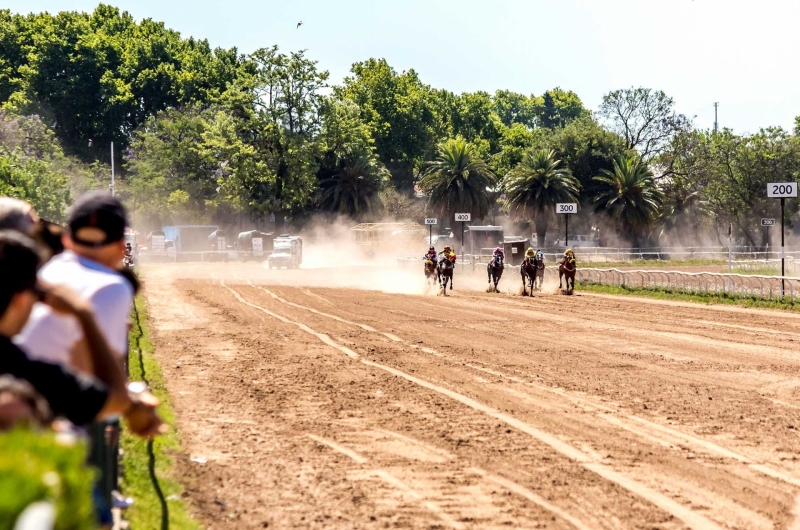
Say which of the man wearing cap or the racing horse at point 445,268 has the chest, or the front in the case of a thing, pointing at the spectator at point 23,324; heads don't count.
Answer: the racing horse

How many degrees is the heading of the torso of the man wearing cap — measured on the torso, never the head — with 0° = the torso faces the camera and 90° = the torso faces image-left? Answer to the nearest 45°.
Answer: approximately 225°

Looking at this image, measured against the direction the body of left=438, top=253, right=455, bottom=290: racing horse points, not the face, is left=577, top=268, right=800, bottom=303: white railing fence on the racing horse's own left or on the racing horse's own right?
on the racing horse's own left

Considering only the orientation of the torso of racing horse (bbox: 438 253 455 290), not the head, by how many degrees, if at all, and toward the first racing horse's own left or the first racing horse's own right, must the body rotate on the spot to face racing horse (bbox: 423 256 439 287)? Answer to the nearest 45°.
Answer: approximately 135° to the first racing horse's own right

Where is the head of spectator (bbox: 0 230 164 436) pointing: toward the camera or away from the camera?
away from the camera

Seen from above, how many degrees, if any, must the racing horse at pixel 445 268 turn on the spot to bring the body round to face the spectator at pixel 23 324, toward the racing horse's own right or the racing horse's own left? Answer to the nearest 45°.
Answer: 0° — it already faces them

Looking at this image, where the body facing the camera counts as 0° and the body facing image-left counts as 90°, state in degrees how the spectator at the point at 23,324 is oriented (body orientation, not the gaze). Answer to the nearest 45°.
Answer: approximately 225°

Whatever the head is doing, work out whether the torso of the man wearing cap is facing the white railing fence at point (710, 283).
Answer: yes
